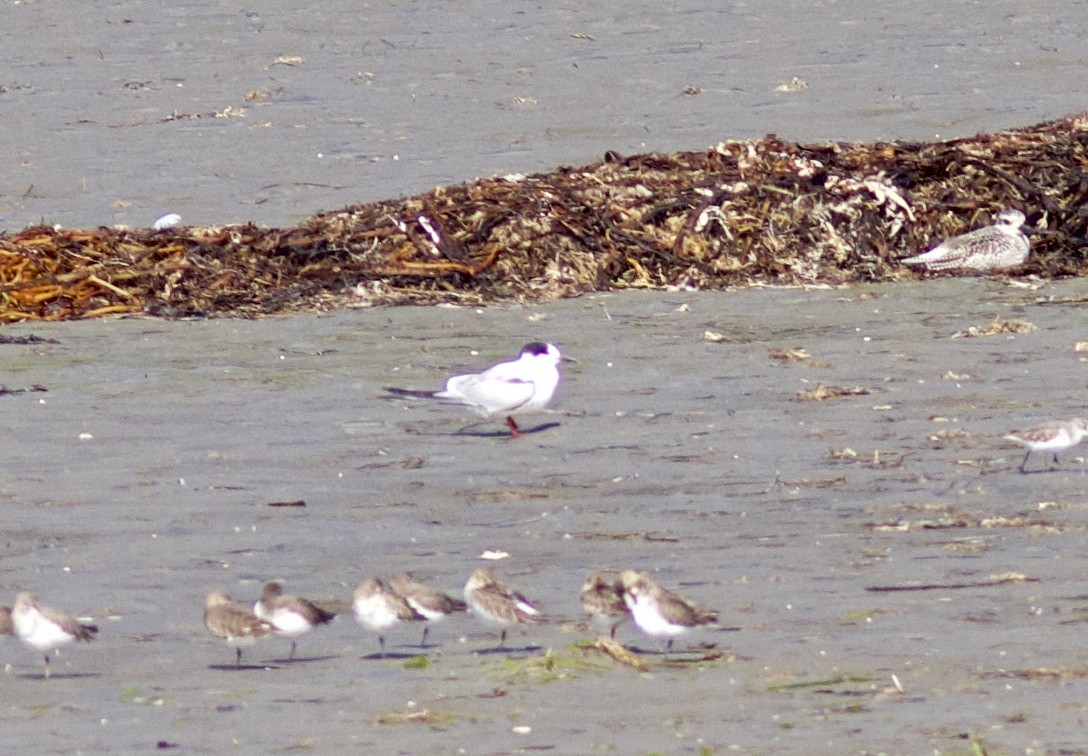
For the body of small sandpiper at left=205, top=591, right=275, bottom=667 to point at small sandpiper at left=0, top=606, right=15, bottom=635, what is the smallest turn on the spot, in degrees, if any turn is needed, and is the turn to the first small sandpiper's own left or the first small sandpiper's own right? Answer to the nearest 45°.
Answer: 0° — it already faces it

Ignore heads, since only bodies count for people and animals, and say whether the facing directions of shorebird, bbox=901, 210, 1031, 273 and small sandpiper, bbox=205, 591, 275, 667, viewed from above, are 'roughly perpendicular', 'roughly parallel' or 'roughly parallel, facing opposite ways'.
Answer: roughly parallel, facing opposite ways

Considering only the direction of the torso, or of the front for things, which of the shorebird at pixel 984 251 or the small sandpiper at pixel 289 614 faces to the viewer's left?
the small sandpiper

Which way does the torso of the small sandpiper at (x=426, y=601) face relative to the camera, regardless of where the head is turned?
to the viewer's left

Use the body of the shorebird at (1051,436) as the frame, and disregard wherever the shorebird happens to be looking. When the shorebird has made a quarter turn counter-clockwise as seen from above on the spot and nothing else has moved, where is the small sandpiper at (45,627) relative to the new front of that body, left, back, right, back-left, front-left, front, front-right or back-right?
back-left

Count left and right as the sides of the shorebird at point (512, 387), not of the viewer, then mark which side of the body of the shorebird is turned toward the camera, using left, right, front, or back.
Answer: right

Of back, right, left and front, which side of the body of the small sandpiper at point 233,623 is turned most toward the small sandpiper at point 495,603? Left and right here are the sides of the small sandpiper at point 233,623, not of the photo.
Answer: back

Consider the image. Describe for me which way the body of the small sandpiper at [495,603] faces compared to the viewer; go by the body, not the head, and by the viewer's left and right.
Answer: facing to the left of the viewer

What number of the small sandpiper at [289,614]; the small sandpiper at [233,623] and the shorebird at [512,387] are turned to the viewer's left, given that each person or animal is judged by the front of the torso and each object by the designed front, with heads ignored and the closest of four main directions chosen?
2

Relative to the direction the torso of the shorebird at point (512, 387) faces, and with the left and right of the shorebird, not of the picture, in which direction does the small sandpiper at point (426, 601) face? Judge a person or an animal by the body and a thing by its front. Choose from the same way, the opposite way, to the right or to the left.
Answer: the opposite way

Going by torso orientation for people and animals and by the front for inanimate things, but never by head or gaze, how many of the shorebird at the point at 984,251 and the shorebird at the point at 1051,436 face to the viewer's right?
2

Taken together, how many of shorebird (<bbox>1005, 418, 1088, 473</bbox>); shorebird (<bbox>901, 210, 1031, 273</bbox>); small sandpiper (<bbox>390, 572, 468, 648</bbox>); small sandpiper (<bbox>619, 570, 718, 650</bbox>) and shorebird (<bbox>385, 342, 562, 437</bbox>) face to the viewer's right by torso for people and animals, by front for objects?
3

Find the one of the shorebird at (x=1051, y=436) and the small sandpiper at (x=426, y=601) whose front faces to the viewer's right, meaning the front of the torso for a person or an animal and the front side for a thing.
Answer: the shorebird

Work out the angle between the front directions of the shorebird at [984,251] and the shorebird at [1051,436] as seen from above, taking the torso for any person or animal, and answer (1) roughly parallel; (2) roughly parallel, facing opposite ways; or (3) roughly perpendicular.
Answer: roughly parallel

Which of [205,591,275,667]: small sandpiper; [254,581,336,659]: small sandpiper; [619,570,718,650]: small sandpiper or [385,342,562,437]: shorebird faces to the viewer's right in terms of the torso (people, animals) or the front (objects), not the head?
the shorebird

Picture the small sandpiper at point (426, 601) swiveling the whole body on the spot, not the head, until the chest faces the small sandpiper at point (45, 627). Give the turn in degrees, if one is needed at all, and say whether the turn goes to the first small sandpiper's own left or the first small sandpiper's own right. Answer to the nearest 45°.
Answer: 0° — it already faces it

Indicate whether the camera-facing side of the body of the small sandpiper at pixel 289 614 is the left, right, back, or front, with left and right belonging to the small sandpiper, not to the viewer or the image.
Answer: left
